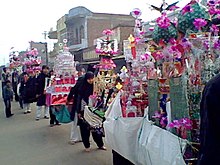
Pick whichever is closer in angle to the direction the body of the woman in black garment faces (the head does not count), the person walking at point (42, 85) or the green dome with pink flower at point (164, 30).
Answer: the green dome with pink flower

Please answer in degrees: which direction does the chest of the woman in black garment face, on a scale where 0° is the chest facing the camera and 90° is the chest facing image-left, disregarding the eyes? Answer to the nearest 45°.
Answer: approximately 315°

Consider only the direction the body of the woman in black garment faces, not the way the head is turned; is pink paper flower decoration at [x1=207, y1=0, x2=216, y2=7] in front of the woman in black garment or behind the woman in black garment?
in front

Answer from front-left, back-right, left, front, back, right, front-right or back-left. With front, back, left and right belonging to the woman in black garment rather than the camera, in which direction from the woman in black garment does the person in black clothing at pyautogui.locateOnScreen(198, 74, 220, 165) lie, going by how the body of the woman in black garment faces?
front-right

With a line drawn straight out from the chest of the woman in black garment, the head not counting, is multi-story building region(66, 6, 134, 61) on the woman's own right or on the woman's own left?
on the woman's own left
